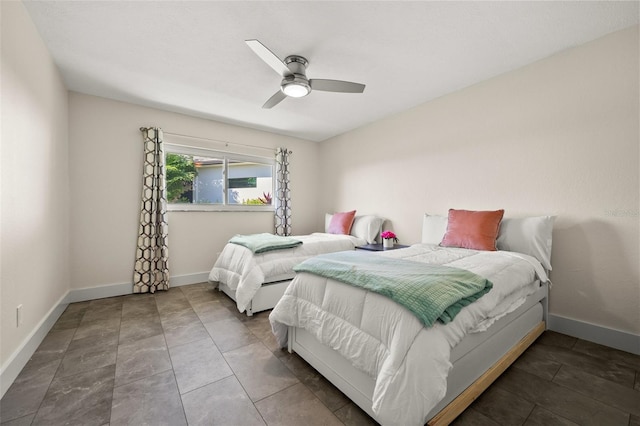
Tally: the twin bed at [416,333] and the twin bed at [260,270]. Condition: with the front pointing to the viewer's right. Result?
0

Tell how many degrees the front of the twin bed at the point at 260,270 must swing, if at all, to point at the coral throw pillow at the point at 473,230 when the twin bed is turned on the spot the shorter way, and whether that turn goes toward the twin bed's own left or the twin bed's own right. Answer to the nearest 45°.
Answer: approximately 135° to the twin bed's own left

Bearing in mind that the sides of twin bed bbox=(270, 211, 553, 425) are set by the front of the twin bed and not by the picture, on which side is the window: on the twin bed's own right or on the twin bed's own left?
on the twin bed's own right

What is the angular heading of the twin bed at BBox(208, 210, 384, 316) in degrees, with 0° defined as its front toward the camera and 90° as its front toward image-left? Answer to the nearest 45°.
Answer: approximately 45°

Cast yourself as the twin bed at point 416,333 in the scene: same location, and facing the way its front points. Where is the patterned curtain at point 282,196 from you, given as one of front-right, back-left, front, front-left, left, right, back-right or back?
right

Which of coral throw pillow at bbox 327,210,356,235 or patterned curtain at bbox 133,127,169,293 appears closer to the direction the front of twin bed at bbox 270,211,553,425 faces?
the patterned curtain

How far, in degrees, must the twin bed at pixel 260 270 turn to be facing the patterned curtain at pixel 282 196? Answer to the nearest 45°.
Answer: approximately 135° to its right

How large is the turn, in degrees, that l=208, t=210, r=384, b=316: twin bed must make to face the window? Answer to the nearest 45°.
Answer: approximately 90° to its right

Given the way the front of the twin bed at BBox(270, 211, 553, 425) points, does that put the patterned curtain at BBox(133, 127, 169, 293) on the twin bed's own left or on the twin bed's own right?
on the twin bed's own right

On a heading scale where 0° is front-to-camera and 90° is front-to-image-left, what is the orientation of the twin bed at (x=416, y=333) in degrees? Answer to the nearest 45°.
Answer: approximately 45°
